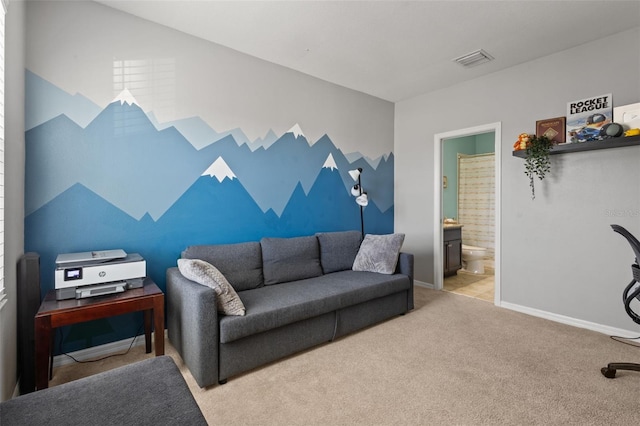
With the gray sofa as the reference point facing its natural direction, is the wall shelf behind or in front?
in front

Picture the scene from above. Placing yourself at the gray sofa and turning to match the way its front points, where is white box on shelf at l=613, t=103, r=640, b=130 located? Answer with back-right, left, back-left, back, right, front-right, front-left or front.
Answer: front-left

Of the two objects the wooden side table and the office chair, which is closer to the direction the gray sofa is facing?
the office chair

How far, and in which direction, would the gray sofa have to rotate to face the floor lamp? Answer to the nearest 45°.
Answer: approximately 90° to its left

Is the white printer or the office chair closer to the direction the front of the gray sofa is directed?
the office chair

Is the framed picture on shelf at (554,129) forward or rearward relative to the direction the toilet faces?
forward

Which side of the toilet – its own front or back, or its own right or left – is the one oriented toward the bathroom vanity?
right

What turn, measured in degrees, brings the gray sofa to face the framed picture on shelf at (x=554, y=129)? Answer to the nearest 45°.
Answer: approximately 45° to its left

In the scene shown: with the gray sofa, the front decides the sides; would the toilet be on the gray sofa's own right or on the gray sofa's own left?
on the gray sofa's own left

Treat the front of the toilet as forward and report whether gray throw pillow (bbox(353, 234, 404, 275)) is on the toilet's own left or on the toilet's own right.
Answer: on the toilet's own right

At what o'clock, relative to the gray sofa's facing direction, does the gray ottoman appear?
The gray ottoman is roughly at 2 o'clock from the gray sofa.

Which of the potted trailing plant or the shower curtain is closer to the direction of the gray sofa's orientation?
the potted trailing plant

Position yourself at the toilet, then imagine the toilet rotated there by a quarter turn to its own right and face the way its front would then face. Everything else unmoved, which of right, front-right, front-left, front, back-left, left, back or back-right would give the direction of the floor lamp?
front
